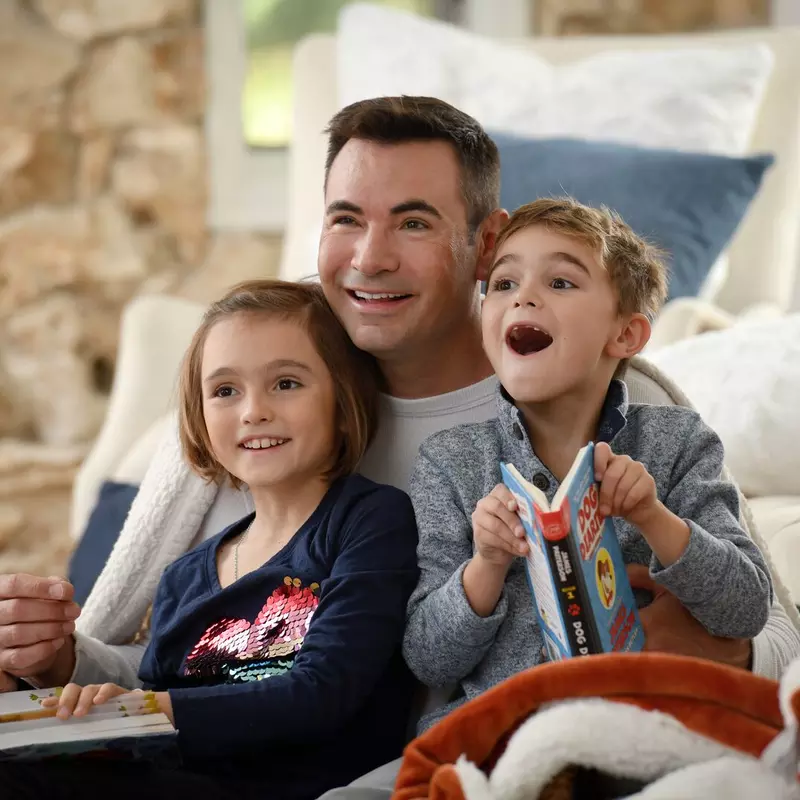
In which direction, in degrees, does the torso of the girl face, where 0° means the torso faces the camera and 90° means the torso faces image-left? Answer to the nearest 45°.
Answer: approximately 45°

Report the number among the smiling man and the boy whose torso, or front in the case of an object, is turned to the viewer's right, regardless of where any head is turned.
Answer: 0

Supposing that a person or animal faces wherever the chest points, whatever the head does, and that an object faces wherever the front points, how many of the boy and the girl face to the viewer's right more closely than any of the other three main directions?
0

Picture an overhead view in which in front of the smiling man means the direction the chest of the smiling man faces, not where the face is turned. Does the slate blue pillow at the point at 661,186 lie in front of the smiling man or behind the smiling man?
behind

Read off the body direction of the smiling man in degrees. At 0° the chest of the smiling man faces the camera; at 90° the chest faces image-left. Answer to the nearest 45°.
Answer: approximately 45°

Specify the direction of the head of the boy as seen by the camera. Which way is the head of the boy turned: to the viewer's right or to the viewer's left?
to the viewer's left

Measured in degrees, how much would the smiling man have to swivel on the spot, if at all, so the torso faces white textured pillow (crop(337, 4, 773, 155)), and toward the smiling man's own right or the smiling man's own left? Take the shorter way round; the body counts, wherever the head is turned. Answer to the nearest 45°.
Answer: approximately 135° to the smiling man's own right
